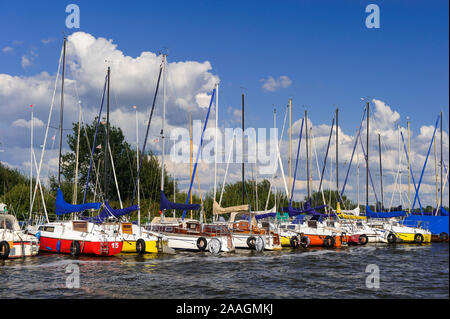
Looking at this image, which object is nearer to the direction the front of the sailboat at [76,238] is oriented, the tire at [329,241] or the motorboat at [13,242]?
the motorboat

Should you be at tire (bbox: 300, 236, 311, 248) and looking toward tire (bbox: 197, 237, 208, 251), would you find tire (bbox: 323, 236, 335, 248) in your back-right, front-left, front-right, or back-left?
back-left
